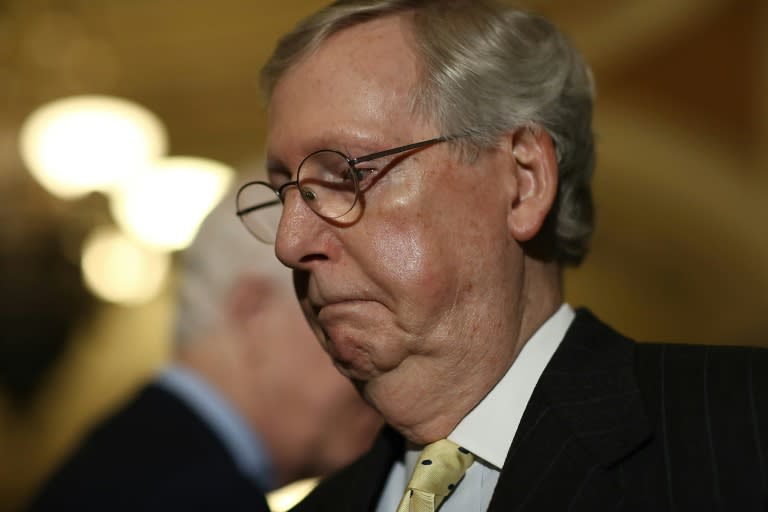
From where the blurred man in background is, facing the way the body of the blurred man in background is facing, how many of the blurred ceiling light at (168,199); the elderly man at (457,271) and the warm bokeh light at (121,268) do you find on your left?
2

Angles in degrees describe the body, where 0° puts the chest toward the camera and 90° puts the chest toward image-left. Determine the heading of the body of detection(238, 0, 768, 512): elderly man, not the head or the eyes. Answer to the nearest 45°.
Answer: approximately 45°

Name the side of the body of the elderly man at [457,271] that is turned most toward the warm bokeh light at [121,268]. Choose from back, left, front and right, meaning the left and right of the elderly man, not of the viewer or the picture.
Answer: right

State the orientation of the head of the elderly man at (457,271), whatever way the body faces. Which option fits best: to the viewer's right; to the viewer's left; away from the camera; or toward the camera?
to the viewer's left

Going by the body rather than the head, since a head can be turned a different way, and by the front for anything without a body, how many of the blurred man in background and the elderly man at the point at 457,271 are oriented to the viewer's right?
1

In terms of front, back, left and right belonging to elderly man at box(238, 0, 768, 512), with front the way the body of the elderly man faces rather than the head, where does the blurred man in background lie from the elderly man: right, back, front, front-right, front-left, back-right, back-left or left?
right

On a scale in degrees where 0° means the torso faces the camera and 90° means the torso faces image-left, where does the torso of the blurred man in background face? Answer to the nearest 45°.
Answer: approximately 270°
